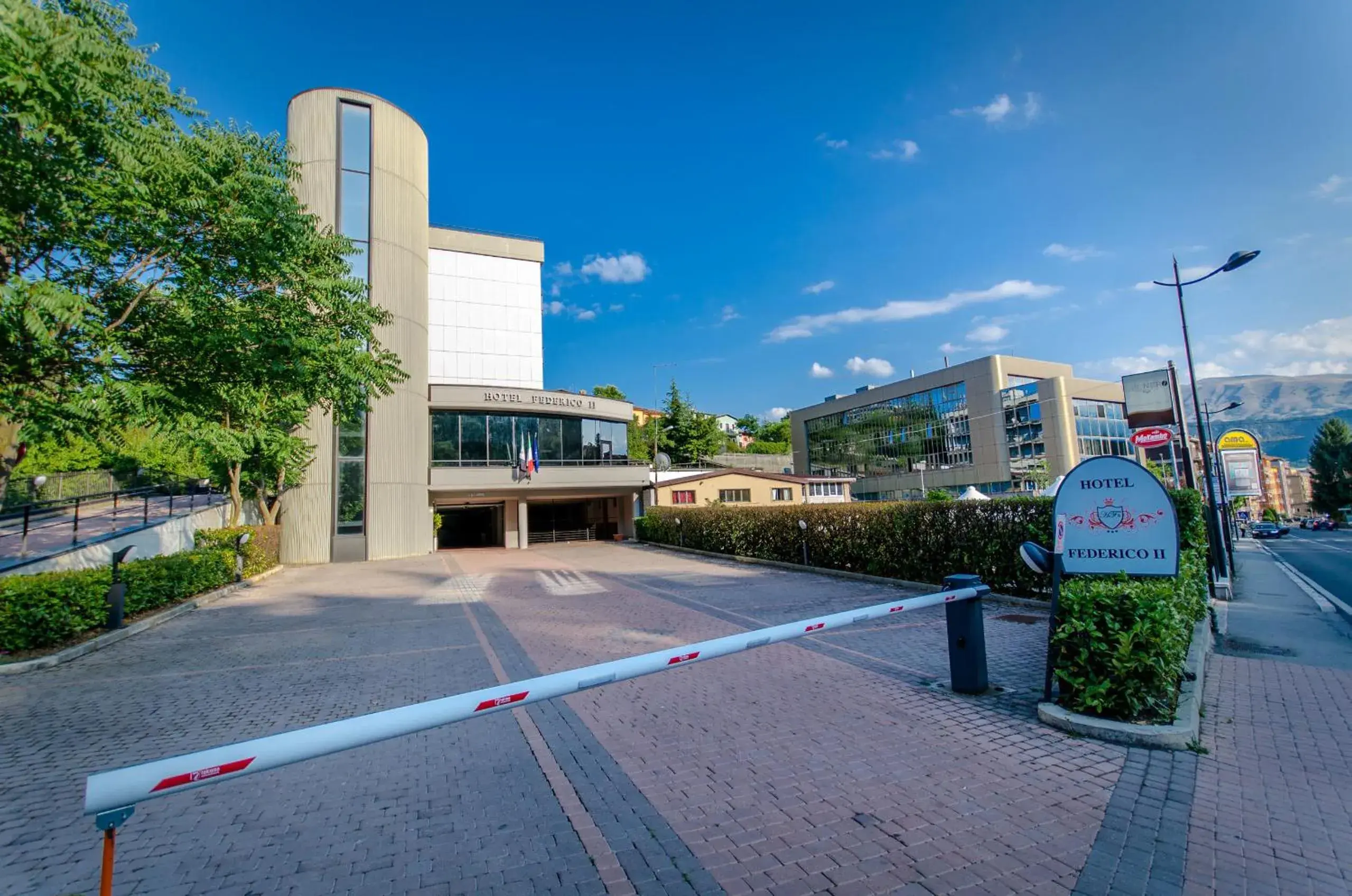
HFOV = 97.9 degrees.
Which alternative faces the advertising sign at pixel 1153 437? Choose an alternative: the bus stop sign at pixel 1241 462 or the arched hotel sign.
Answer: the bus stop sign at pixel 1241 462

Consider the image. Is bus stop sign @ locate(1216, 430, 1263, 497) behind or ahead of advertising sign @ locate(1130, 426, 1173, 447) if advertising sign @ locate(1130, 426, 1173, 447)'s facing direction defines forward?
behind

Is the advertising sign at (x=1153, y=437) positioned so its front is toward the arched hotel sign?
yes

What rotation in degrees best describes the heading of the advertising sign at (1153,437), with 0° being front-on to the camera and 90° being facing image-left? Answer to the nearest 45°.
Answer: approximately 0°

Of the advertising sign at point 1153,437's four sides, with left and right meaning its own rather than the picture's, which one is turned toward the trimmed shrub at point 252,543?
right

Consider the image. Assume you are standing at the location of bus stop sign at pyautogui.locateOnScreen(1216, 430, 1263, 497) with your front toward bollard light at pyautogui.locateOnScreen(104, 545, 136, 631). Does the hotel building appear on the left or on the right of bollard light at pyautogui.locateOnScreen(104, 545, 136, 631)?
right

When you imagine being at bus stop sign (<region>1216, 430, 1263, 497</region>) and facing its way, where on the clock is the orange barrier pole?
The orange barrier pole is roughly at 12 o'clock from the bus stop sign.

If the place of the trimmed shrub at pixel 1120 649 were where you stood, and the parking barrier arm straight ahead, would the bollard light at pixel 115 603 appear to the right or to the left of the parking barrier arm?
right

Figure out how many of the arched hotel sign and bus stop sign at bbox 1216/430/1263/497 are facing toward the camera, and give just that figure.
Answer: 2

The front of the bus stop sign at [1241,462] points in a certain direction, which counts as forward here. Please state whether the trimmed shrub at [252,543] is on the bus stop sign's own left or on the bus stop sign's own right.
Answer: on the bus stop sign's own right

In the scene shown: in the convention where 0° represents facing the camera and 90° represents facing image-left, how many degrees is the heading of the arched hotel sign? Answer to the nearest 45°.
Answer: approximately 0°
